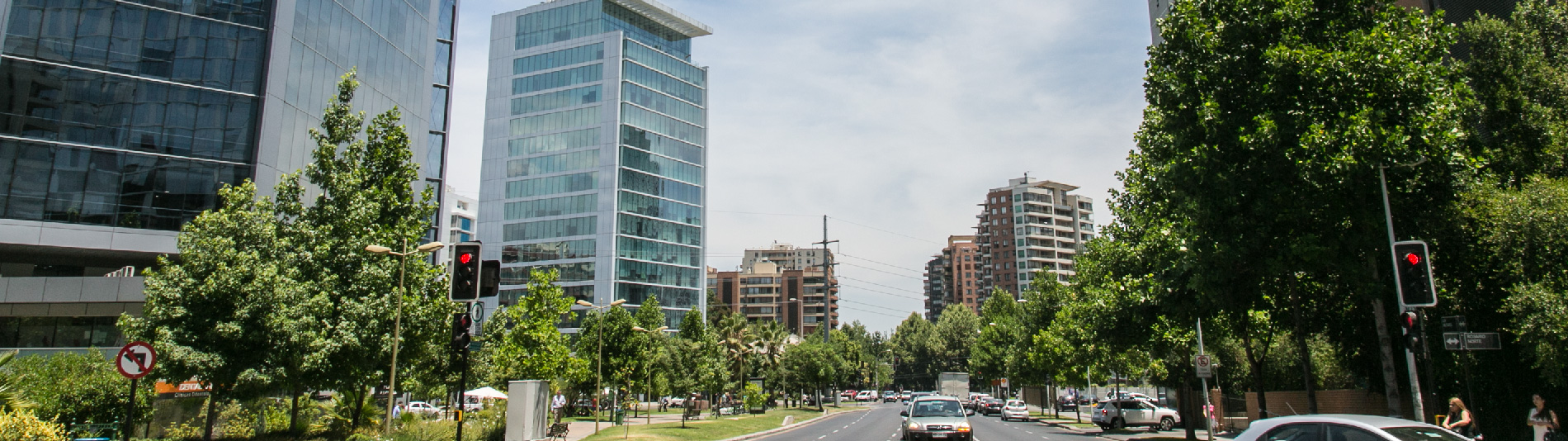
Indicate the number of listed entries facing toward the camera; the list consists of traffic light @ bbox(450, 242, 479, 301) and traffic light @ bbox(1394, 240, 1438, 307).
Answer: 2

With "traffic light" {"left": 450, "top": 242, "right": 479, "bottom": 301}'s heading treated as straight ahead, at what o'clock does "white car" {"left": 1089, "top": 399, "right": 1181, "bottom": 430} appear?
The white car is roughly at 8 o'clock from the traffic light.

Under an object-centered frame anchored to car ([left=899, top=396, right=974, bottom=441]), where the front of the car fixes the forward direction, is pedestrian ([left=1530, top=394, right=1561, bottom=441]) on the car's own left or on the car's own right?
on the car's own left

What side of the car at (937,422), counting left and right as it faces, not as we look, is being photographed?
front

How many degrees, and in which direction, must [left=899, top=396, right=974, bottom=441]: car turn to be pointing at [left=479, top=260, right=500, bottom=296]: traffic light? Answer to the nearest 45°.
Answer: approximately 45° to its right

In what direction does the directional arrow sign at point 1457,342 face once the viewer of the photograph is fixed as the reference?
facing the viewer

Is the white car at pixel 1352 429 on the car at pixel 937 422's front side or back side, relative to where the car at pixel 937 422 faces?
on the front side

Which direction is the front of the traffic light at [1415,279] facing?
toward the camera

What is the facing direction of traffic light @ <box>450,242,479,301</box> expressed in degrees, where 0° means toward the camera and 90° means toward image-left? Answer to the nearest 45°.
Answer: approximately 0°

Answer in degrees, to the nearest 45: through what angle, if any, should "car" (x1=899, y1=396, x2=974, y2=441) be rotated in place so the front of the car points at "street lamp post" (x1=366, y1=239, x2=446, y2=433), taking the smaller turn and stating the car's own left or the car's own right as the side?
approximately 90° to the car's own right

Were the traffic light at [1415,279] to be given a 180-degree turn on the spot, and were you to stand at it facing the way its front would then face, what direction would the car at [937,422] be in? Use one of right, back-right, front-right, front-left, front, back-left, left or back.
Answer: left

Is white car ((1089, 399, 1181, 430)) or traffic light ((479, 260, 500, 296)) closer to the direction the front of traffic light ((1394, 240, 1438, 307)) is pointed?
the traffic light
